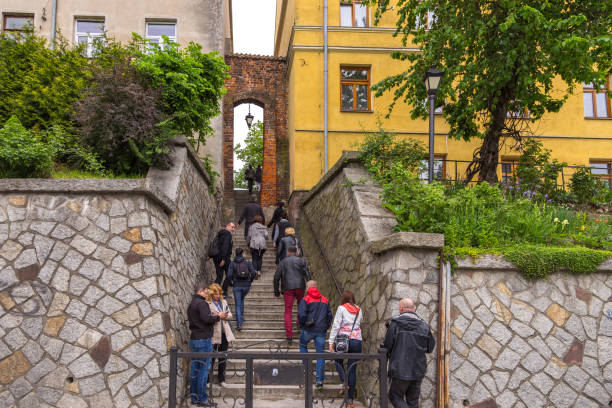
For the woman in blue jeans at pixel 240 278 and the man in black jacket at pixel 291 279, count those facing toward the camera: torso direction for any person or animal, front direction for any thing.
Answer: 0

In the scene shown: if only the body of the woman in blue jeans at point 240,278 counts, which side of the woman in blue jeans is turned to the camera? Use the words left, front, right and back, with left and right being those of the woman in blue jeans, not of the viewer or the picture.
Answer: back

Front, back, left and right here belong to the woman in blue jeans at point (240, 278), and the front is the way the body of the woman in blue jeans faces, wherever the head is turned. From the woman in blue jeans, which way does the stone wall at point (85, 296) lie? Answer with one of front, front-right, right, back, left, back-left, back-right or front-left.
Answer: back-left

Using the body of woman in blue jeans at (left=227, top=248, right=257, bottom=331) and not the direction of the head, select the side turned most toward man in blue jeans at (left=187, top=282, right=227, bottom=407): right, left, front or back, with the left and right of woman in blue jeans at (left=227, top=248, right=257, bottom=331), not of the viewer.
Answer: back

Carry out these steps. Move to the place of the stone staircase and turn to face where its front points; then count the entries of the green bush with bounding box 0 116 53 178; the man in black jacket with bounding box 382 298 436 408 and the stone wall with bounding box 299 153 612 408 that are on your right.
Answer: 1

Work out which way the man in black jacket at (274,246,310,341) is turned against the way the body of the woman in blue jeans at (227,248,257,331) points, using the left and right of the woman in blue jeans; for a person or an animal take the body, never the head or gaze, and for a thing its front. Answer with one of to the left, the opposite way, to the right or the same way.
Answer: the same way

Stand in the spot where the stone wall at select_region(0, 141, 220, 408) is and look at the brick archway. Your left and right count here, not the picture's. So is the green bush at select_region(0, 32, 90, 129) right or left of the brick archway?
left

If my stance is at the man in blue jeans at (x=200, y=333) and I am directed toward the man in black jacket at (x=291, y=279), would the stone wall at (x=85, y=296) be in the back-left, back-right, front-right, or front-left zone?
back-left

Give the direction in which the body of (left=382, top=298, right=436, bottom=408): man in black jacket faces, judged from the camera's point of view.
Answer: away from the camera

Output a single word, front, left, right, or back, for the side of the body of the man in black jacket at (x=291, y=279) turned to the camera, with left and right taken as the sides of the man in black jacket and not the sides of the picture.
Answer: back

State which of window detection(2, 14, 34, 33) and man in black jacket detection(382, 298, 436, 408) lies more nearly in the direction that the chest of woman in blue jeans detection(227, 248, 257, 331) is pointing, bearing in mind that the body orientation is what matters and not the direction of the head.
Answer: the window

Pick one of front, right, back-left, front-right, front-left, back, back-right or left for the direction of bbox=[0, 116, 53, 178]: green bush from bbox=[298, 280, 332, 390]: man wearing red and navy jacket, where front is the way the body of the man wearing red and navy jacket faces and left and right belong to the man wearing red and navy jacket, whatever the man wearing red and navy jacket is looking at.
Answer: left

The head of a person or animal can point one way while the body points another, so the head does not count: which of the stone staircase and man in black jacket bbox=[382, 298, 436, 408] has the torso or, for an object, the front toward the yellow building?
the man in black jacket

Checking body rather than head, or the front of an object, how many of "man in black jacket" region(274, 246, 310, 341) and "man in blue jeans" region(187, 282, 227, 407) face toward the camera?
0

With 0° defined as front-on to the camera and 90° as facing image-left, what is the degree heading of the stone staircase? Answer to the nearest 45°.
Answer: approximately 0°
